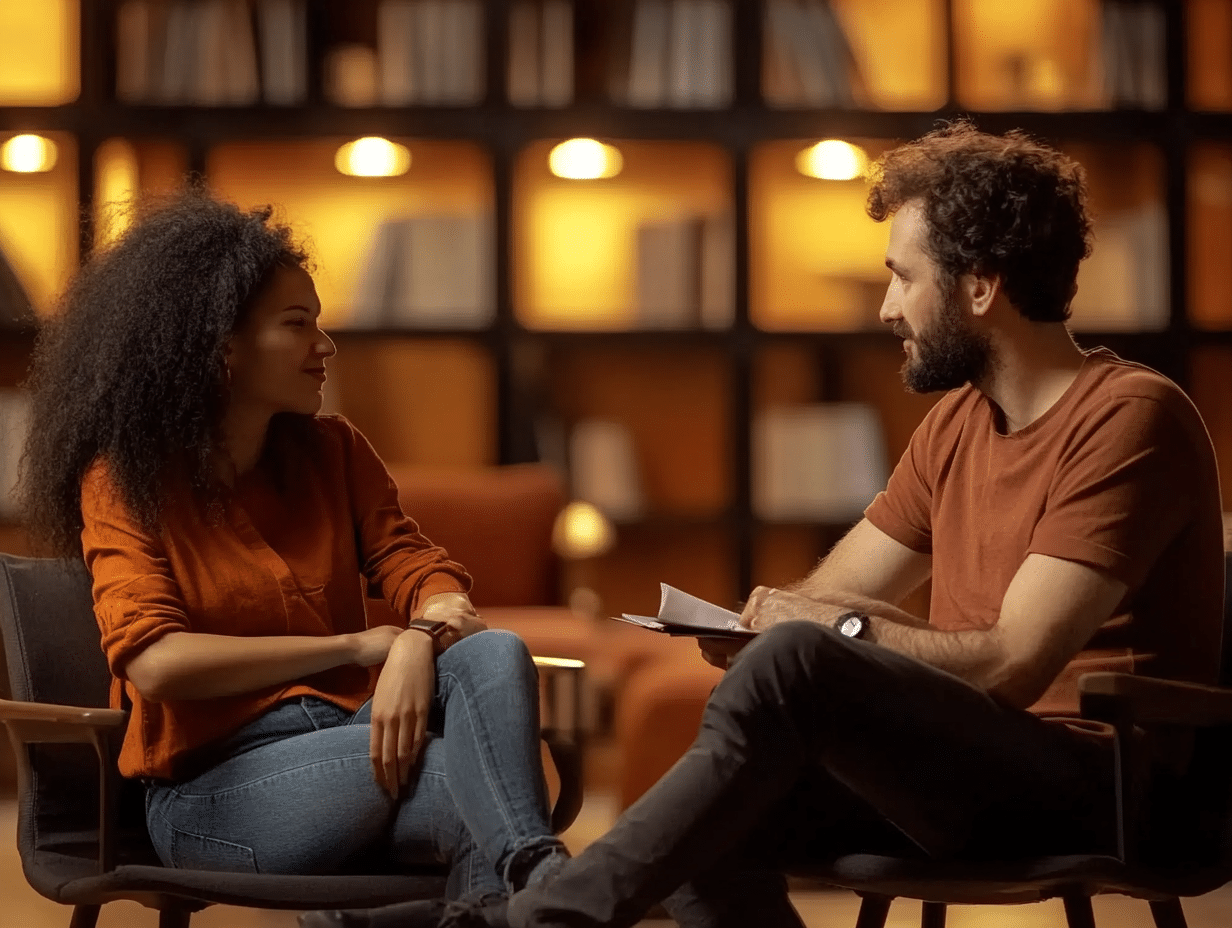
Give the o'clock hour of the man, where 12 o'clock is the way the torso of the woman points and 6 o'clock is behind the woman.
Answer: The man is roughly at 11 o'clock from the woman.

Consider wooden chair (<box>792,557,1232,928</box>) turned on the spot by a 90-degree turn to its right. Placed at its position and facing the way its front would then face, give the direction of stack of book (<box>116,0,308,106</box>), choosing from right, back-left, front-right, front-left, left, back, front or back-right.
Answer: front-left

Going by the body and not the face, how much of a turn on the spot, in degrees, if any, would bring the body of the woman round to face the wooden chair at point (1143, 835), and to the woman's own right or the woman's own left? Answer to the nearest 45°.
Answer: approximately 45° to the woman's own left

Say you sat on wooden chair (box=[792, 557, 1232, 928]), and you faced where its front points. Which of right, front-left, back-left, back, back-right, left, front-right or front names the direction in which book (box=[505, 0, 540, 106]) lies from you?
front-right

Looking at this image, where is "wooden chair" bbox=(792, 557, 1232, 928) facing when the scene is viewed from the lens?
facing to the left of the viewer

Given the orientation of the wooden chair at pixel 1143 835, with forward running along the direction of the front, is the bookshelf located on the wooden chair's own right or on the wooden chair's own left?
on the wooden chair's own right

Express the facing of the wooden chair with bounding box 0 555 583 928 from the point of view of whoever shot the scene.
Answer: facing the viewer and to the right of the viewer

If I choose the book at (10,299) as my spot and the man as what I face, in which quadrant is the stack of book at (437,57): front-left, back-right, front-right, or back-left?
front-left

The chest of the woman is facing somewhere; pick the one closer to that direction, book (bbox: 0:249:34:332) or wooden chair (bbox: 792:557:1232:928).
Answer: the wooden chair

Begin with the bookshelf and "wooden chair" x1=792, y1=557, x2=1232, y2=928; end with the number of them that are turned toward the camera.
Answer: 1

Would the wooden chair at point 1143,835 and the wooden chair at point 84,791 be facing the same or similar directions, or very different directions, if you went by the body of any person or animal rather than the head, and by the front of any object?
very different directions

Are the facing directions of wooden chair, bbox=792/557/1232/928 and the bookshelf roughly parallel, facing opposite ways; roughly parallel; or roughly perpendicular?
roughly perpendicular

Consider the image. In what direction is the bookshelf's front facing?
toward the camera

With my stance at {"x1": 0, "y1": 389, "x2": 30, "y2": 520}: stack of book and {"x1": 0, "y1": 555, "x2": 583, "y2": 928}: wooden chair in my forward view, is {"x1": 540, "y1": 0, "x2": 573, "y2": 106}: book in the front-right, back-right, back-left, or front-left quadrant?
front-left

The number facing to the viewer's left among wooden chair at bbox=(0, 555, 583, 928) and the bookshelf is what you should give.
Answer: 0

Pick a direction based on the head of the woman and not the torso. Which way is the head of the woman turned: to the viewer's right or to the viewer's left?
to the viewer's right

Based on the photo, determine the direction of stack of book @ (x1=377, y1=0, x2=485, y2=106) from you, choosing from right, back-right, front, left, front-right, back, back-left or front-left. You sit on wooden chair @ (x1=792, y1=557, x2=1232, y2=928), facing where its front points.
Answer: front-right

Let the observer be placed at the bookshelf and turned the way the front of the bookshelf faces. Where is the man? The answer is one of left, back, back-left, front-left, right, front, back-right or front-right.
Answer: front

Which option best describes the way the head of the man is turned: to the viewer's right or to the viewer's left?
to the viewer's left

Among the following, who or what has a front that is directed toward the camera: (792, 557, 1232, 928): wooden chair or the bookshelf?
the bookshelf

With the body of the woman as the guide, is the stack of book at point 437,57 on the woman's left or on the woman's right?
on the woman's left
